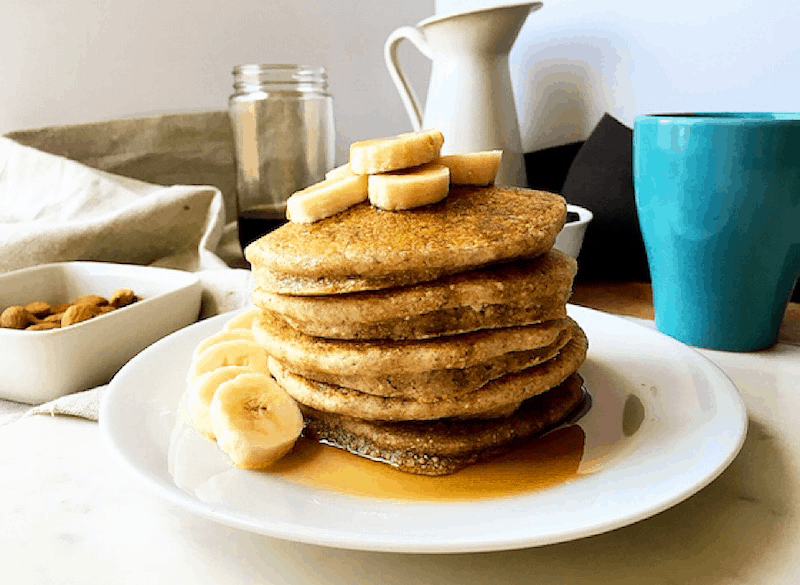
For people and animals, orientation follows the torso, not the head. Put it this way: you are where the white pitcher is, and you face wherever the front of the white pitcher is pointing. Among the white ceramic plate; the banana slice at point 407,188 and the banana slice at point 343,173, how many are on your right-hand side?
3

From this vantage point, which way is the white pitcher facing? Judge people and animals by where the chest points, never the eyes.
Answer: to the viewer's right

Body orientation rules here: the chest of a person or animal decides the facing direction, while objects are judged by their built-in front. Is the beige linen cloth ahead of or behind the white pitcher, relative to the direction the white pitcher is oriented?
behind

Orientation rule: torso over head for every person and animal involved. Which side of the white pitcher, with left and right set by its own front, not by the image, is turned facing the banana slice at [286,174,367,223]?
right

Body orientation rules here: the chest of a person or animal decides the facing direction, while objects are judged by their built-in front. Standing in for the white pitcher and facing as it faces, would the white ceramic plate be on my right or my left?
on my right

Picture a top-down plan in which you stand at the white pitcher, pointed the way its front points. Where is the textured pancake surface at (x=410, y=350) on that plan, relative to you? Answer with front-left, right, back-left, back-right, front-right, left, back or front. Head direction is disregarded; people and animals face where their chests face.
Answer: right

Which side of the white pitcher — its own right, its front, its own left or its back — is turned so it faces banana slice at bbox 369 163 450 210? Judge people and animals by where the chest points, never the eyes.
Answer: right

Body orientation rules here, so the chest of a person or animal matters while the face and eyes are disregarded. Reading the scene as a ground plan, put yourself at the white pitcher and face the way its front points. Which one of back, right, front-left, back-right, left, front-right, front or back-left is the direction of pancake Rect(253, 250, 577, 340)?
right

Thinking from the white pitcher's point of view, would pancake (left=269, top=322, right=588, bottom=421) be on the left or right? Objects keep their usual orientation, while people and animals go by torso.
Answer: on its right

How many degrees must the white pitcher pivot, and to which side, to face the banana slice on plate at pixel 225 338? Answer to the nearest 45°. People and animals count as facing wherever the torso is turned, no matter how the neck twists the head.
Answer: approximately 90° to its right

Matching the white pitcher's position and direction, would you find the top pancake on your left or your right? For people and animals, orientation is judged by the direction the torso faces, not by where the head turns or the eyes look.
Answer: on your right

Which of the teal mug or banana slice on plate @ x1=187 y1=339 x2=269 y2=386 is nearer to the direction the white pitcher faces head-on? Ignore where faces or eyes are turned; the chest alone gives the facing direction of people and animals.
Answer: the teal mug

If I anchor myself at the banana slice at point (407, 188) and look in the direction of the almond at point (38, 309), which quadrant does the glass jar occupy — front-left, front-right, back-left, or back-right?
front-right

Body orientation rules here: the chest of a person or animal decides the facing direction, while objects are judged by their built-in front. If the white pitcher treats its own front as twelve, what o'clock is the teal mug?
The teal mug is roughly at 2 o'clock from the white pitcher.

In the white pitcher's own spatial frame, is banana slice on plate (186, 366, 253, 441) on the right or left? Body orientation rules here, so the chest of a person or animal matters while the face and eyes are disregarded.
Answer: on its right

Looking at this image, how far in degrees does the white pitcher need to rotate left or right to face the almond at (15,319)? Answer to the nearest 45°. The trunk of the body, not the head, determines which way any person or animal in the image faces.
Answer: approximately 135° to its right
